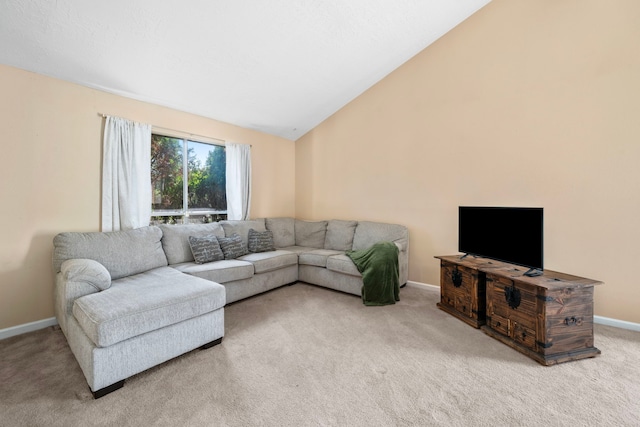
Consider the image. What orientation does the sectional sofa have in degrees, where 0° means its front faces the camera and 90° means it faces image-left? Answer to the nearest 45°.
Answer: approximately 315°

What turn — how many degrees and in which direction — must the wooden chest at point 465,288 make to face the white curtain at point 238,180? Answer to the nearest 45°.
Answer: approximately 45° to its right

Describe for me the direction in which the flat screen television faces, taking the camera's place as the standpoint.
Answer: facing the viewer and to the left of the viewer

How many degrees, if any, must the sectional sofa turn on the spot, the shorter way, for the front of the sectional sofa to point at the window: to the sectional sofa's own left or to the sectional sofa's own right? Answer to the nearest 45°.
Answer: approximately 135° to the sectional sofa's own left

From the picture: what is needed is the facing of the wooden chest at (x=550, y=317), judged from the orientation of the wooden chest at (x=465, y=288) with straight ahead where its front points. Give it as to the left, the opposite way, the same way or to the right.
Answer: the same way
